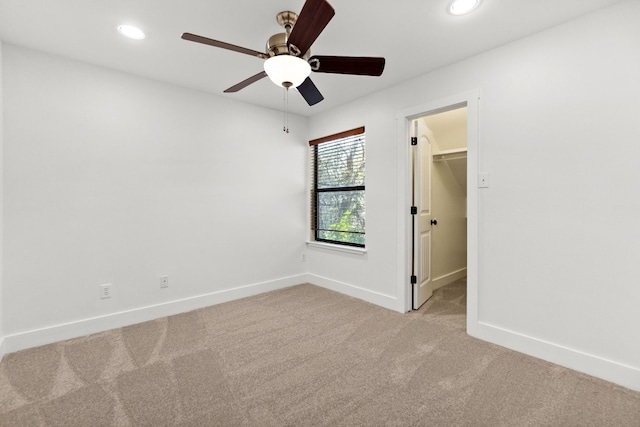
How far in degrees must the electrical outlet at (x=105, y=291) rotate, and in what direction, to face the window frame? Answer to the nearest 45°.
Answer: approximately 90° to its left

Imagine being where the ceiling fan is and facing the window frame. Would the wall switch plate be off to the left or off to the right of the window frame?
right

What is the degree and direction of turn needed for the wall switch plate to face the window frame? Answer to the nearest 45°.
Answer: approximately 135° to its right

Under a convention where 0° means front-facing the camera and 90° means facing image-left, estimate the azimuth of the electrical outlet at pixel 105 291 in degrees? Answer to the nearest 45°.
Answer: approximately 0°

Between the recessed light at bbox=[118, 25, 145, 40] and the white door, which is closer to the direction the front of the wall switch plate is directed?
the recessed light

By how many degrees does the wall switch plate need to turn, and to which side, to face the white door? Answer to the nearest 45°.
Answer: approximately 135° to its right

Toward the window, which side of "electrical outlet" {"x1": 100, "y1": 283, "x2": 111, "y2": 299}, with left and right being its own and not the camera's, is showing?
left

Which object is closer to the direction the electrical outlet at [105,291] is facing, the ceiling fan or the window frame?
the ceiling fan
